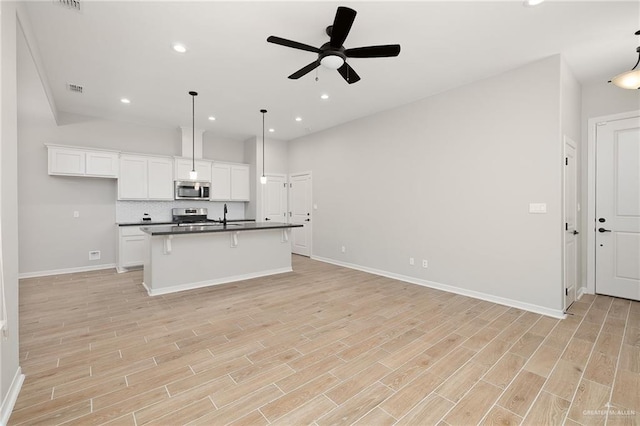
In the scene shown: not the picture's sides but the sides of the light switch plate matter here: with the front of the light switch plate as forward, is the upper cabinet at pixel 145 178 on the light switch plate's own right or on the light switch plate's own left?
on the light switch plate's own right

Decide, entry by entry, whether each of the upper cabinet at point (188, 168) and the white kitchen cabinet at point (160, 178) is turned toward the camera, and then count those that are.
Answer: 2

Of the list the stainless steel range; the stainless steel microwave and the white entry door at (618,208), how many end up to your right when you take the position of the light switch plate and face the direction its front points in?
2

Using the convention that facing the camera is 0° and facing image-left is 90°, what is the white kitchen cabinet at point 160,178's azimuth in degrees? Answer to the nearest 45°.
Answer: approximately 0°

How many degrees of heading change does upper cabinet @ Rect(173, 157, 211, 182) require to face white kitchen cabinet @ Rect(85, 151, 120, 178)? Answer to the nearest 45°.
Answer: approximately 90° to its right

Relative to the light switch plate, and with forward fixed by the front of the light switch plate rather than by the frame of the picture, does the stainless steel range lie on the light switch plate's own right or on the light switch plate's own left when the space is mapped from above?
on the light switch plate's own right
